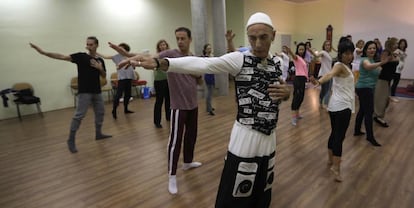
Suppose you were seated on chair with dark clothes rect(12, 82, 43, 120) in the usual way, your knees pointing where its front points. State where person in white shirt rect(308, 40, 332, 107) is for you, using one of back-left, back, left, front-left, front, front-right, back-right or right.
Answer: front

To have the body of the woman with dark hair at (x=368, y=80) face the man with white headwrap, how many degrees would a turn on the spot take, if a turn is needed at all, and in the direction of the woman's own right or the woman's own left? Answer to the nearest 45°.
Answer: approximately 45° to the woman's own right

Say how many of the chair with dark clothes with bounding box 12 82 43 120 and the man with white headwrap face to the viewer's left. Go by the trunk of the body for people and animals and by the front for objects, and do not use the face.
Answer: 0

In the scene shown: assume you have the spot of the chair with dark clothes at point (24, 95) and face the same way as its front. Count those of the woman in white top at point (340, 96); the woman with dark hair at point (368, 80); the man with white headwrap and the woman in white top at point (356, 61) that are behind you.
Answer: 0

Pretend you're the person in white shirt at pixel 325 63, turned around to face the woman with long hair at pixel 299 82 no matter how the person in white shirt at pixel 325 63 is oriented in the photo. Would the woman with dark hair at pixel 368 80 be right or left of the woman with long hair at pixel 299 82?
left

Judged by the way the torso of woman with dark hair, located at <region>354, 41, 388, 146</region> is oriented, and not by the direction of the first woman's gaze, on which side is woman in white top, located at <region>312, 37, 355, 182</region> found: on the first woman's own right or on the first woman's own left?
on the first woman's own right

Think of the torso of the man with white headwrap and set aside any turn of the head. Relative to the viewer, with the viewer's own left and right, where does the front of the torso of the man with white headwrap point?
facing the viewer and to the right of the viewer

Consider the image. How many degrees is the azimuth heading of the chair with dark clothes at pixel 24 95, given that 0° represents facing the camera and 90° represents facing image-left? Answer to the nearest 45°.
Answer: approximately 315°

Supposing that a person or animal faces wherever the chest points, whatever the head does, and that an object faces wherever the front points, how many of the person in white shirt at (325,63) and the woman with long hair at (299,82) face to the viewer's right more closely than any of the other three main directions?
0

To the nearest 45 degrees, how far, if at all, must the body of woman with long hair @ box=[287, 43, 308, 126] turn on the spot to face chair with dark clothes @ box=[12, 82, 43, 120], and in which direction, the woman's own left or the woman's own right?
approximately 45° to the woman's own right

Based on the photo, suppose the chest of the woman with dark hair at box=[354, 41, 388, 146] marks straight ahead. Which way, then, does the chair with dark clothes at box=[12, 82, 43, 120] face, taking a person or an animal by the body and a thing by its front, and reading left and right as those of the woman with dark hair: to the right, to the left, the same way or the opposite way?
to the left

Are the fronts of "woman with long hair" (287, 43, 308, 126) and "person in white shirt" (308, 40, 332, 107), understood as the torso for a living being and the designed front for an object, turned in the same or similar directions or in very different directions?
same or similar directions

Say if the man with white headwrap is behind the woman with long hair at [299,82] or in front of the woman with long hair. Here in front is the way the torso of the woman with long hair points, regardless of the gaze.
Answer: in front

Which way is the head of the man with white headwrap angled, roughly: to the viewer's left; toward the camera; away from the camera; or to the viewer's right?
toward the camera
